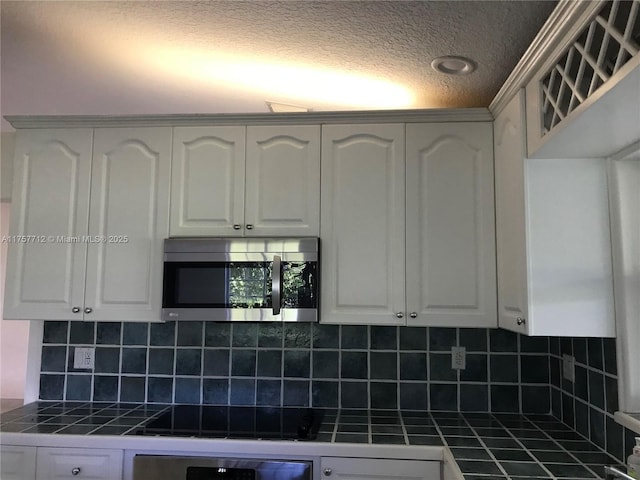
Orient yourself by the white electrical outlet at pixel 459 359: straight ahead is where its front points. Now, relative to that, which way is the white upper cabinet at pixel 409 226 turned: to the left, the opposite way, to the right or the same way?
the same way

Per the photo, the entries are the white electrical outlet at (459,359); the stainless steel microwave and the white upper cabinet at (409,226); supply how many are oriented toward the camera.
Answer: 3

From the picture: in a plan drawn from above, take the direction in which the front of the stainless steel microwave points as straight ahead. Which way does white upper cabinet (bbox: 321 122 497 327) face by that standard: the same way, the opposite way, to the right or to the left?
the same way

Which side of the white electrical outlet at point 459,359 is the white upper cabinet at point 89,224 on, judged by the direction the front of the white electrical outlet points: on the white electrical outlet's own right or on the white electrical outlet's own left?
on the white electrical outlet's own right

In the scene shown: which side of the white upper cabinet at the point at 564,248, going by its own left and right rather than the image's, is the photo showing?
left

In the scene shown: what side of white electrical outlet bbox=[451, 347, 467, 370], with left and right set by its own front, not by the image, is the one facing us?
front

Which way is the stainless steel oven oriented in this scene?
toward the camera

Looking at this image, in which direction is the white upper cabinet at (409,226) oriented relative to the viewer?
toward the camera

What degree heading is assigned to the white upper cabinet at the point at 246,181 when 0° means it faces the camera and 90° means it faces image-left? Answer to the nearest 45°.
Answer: approximately 0°

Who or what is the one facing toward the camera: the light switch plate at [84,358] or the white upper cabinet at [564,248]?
the light switch plate

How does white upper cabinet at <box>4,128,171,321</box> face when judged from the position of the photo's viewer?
facing the viewer

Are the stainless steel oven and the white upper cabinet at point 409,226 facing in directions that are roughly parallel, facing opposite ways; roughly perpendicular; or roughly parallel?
roughly parallel

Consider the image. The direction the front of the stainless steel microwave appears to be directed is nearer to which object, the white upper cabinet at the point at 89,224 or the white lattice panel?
the white lattice panel
